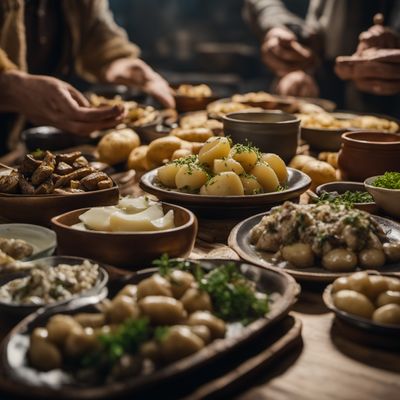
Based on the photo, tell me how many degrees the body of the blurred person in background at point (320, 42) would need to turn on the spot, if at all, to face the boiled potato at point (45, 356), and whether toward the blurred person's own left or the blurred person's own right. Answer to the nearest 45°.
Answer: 0° — they already face it

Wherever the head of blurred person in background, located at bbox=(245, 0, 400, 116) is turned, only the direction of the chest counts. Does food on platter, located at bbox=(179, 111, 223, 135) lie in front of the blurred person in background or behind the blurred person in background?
in front

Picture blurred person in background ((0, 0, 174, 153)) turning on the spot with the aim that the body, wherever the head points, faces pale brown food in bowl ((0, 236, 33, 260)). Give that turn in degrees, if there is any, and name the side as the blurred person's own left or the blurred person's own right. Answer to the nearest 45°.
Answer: approximately 45° to the blurred person's own right

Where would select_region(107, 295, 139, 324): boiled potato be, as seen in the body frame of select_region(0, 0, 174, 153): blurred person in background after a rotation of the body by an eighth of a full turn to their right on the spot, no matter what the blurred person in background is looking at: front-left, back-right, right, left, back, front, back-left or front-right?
front

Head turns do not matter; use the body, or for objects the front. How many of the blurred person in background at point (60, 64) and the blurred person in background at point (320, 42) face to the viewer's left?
0

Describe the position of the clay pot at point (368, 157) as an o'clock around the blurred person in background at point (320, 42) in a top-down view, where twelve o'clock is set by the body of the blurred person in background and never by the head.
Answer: The clay pot is roughly at 12 o'clock from the blurred person in background.

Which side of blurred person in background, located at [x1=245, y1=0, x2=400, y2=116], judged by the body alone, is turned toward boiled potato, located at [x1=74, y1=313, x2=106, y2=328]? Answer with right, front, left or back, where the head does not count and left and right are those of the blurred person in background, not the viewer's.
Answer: front

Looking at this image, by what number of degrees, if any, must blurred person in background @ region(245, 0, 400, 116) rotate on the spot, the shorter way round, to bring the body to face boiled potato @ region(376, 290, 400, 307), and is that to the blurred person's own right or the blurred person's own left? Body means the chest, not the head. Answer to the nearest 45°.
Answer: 0° — they already face it

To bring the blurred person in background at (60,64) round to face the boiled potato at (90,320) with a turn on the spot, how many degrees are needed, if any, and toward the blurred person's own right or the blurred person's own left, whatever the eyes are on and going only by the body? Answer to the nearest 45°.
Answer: approximately 45° to the blurred person's own right

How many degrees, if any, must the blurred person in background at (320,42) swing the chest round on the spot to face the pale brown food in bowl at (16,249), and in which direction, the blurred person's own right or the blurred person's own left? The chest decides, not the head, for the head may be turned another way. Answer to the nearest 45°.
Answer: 0° — they already face it

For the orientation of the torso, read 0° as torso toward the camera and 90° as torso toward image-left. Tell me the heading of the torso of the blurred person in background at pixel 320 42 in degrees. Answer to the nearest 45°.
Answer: approximately 0°

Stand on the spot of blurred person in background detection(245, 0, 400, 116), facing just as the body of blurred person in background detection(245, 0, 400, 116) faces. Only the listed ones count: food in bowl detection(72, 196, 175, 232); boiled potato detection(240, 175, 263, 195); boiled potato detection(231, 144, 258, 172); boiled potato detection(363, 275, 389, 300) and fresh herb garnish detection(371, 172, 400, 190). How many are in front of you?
5

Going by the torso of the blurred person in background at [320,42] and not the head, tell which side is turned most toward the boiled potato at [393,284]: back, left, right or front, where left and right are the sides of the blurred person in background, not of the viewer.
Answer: front

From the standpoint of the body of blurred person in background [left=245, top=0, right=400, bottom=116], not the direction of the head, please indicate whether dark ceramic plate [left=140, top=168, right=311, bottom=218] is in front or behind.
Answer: in front
